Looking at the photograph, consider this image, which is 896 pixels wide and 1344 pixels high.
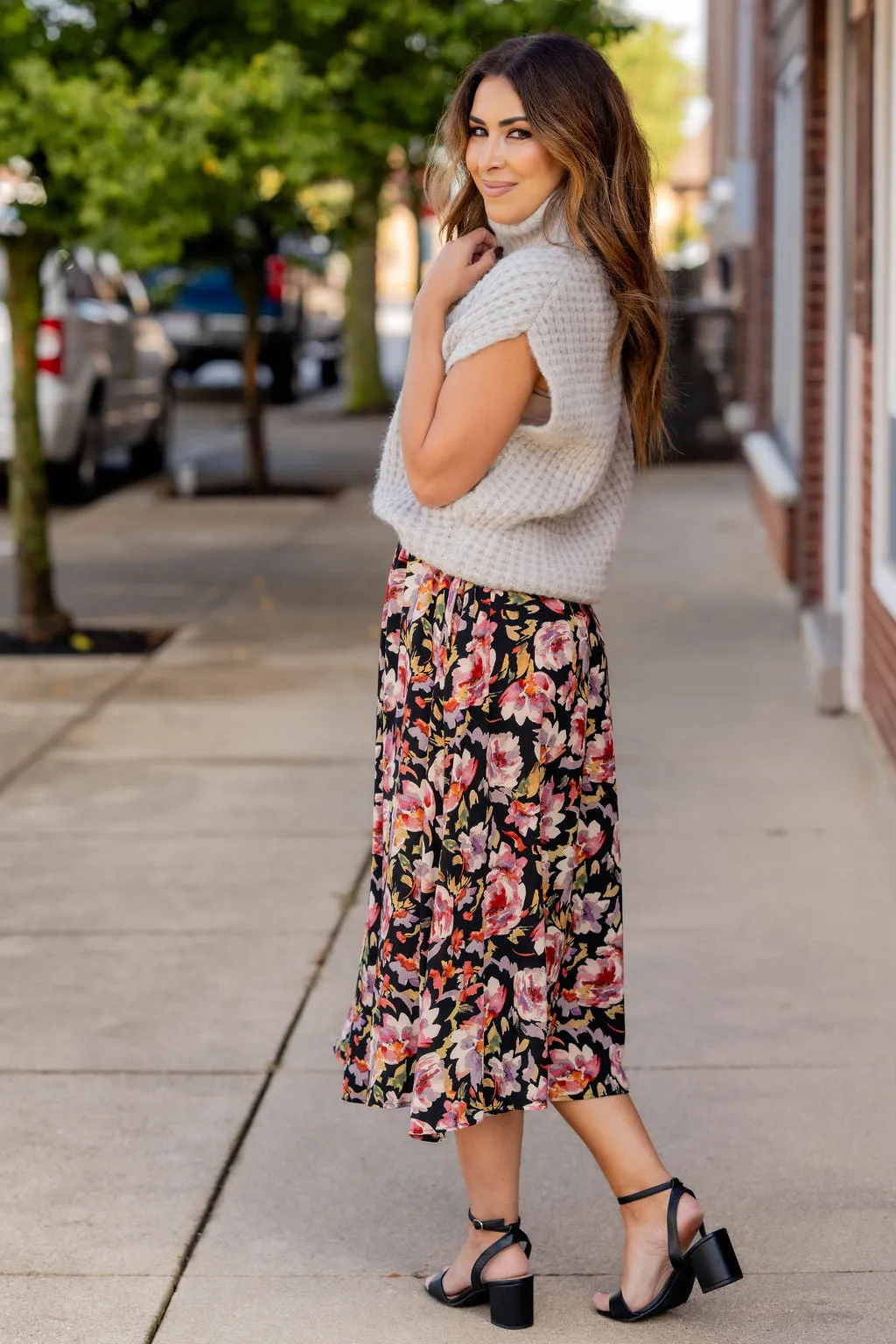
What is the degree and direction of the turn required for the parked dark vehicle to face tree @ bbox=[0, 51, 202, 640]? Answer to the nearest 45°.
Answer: approximately 180°

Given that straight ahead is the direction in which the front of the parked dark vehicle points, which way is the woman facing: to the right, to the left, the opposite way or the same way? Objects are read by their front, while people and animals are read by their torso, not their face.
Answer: to the left

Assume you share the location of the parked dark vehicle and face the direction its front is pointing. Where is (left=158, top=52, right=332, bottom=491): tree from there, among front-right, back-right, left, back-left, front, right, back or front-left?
back

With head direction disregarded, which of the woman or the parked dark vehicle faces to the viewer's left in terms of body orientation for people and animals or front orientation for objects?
the woman

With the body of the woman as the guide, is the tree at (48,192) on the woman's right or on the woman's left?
on the woman's right

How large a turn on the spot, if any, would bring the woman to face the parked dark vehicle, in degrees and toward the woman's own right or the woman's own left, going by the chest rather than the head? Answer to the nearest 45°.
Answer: approximately 90° to the woman's own right

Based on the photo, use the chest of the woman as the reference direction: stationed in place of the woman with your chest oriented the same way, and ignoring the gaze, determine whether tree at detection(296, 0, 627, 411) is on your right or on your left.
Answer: on your right

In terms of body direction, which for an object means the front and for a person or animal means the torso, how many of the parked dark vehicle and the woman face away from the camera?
1

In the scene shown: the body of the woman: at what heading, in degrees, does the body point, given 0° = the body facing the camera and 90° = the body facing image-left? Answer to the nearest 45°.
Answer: approximately 90°

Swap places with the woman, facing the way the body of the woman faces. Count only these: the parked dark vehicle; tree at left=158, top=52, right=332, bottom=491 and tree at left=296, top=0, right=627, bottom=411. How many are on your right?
3

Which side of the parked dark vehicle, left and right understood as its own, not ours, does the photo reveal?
back
